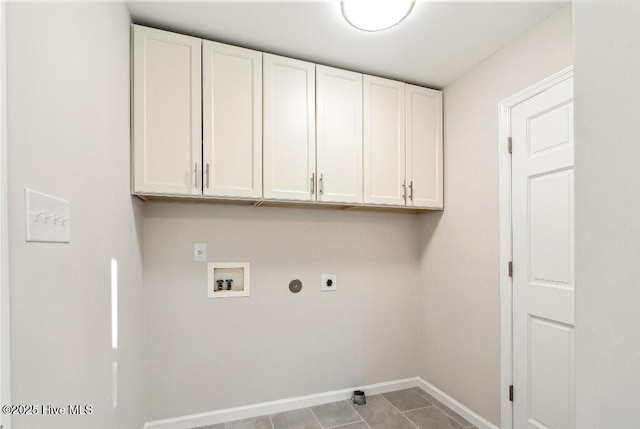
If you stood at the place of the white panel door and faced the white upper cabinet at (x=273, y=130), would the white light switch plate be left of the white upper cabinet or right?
left

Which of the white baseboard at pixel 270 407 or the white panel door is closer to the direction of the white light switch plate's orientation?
the white panel door

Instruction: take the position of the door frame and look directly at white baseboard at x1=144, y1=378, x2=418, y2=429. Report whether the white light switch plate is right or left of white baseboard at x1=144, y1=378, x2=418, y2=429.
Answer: left

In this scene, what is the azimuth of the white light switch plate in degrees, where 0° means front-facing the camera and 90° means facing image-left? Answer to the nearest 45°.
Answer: approximately 315°

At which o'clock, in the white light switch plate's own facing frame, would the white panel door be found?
The white panel door is roughly at 11 o'clock from the white light switch plate.

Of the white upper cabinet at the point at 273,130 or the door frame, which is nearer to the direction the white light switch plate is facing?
the door frame

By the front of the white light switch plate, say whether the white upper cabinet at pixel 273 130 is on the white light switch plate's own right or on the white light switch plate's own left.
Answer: on the white light switch plate's own left

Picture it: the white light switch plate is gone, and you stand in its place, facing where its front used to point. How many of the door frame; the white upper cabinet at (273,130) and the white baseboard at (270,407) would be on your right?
0

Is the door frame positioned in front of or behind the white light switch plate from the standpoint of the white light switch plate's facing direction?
in front

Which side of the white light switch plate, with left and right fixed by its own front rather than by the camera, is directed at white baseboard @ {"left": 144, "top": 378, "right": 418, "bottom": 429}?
left

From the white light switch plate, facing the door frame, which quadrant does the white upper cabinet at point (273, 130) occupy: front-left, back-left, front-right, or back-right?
front-left
